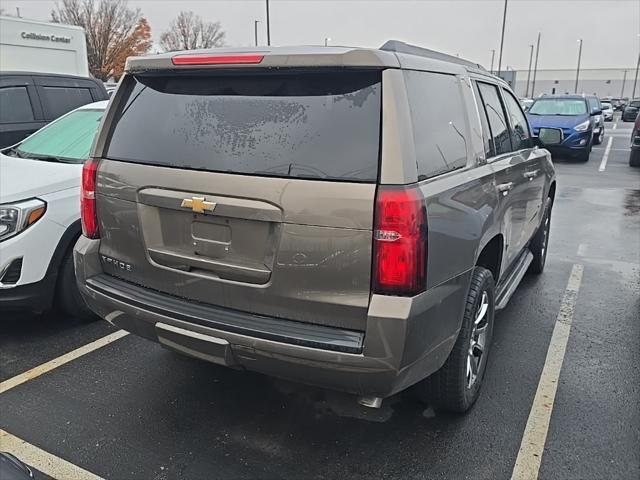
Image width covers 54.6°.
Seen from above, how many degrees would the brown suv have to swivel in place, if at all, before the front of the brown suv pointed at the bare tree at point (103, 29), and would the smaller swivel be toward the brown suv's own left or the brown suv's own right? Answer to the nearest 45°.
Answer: approximately 45° to the brown suv's own left

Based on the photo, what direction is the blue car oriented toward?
toward the camera

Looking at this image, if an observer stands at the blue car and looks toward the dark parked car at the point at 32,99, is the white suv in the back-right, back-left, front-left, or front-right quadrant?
front-left

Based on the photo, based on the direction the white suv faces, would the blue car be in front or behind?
behind

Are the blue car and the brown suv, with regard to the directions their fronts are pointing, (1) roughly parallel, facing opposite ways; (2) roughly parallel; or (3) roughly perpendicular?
roughly parallel, facing opposite ways

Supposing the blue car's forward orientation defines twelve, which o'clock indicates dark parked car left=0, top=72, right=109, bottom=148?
The dark parked car is roughly at 1 o'clock from the blue car.

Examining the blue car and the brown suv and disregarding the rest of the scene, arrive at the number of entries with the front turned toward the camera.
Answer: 1

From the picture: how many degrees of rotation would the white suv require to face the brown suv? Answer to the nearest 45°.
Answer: approximately 90° to its left

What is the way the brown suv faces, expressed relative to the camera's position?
facing away from the viewer and to the right of the viewer

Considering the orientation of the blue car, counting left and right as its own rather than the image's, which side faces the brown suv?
front

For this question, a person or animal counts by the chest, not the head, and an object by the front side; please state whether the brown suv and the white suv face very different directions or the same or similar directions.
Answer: very different directions

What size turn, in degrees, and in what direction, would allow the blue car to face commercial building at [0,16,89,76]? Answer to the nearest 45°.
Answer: approximately 45° to its right
